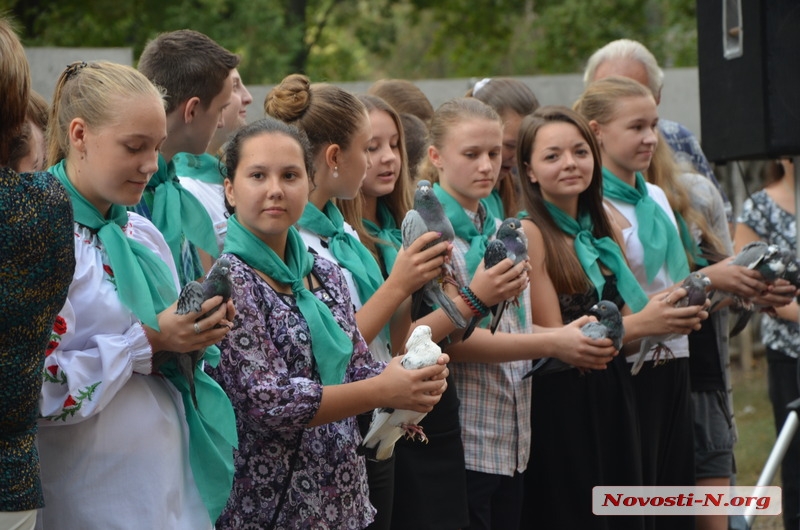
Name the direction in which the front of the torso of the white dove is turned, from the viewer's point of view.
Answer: to the viewer's right

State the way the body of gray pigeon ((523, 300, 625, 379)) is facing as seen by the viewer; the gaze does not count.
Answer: to the viewer's right

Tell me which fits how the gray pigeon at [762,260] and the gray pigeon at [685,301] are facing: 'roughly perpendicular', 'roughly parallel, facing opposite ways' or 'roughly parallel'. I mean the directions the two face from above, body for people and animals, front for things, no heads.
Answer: roughly parallel

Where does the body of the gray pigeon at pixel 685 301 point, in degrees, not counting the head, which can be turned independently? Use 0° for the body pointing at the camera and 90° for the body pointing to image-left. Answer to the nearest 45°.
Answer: approximately 270°

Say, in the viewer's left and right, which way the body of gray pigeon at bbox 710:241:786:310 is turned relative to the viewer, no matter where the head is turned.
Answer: facing to the right of the viewer

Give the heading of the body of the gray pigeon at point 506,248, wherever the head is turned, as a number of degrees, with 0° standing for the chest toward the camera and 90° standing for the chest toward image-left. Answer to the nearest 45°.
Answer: approximately 315°

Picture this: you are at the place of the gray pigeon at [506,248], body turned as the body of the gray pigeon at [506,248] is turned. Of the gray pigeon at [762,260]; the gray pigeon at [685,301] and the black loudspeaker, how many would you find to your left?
3

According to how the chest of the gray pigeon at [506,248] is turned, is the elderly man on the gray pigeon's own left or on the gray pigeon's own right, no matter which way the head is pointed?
on the gray pigeon's own left

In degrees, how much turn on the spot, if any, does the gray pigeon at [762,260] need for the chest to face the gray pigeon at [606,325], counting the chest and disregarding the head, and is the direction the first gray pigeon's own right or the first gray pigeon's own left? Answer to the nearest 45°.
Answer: approximately 135° to the first gray pigeon's own right
